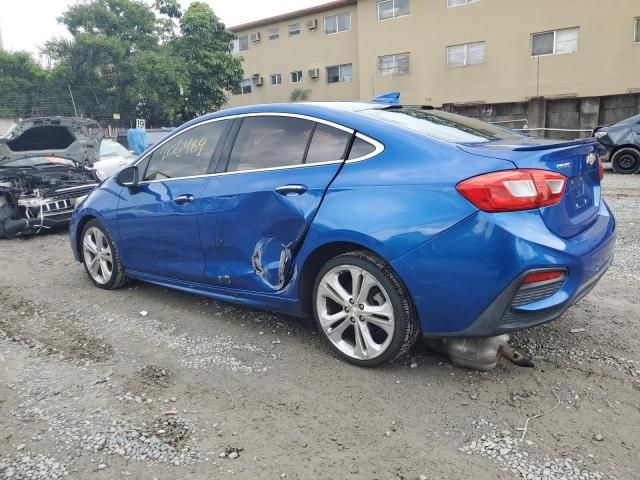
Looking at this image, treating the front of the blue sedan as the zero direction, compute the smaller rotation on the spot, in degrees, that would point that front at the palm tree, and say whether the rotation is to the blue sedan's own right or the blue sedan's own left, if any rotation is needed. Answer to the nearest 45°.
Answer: approximately 45° to the blue sedan's own right

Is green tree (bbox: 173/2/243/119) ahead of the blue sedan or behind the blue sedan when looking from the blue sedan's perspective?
ahead

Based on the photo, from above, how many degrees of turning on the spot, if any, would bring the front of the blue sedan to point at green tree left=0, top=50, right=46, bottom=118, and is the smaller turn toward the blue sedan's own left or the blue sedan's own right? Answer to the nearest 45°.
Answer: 0° — it already faces it

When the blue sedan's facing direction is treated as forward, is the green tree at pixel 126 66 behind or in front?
in front

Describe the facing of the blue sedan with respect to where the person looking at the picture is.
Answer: facing away from the viewer and to the left of the viewer

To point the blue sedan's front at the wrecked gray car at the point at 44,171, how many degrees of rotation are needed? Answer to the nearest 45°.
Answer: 0° — it already faces it
